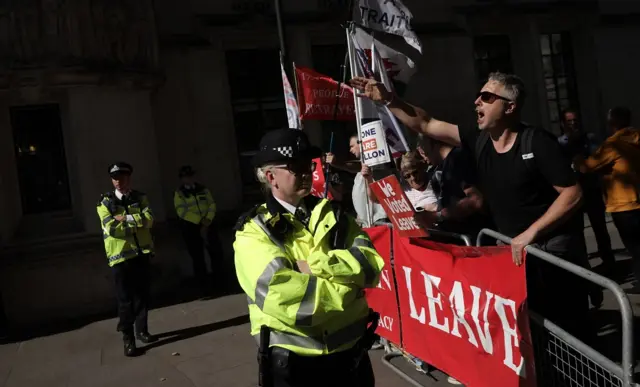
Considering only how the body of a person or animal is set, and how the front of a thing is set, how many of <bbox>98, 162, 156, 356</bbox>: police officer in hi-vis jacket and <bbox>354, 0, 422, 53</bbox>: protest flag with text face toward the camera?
2

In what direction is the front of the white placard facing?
toward the camera

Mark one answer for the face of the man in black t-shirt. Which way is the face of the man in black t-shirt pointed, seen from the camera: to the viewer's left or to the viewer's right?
to the viewer's left

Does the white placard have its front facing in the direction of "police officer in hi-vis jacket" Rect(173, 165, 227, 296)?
no

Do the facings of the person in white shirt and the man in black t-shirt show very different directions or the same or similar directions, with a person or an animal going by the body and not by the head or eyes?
same or similar directions

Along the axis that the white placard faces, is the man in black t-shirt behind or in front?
in front

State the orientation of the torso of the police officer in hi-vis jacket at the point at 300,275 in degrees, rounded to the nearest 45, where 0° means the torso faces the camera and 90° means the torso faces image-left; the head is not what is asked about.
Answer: approximately 315°

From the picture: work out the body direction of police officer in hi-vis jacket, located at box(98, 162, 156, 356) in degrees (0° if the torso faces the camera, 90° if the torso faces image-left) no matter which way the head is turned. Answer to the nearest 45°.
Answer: approximately 0°

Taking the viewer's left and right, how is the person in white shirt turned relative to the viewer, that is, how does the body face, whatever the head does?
facing the viewer and to the left of the viewer

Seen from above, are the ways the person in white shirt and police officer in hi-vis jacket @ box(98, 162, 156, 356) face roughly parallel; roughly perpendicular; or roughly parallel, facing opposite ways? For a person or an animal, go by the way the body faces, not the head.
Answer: roughly perpendicular

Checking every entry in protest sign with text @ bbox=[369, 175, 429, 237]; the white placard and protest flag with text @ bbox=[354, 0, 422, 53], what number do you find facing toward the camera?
3

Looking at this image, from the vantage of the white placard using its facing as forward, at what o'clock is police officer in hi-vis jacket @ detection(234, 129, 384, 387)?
The police officer in hi-vis jacket is roughly at 12 o'clock from the white placard.

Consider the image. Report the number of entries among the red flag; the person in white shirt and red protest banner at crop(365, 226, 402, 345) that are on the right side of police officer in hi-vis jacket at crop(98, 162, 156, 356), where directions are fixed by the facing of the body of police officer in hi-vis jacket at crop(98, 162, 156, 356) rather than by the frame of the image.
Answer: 0

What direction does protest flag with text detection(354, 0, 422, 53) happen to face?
toward the camera

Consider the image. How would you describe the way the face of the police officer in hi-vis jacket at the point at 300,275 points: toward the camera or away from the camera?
toward the camera
